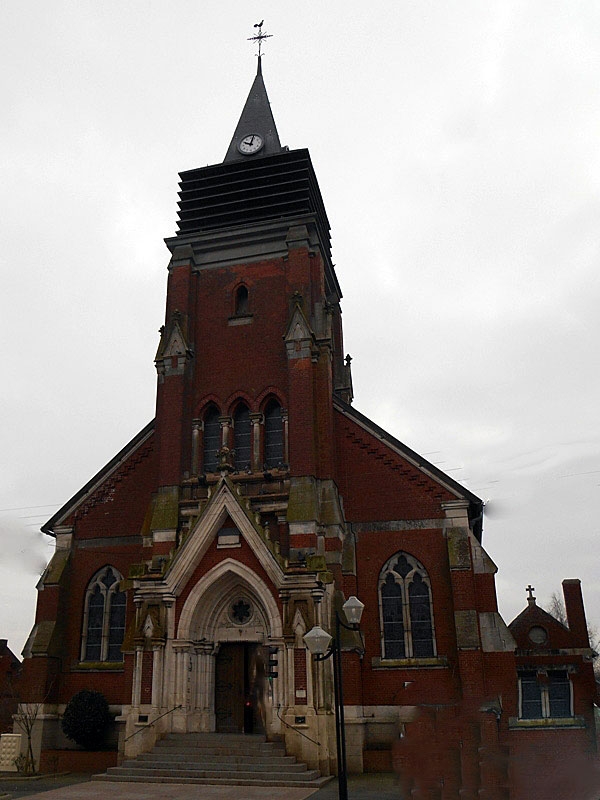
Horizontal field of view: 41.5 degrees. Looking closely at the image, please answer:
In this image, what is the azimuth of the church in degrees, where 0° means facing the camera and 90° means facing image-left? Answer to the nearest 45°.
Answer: approximately 0°
